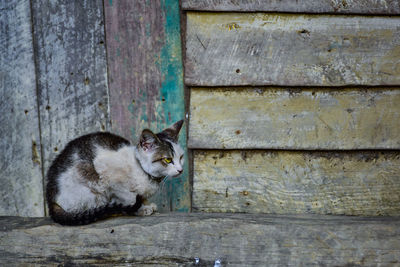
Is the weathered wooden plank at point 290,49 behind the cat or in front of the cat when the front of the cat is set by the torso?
in front

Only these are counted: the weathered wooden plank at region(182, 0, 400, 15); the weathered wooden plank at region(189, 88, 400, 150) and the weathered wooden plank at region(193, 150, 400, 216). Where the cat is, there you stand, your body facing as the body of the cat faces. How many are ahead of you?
3

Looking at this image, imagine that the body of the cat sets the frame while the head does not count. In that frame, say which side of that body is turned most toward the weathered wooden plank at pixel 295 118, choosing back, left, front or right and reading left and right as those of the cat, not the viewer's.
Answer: front

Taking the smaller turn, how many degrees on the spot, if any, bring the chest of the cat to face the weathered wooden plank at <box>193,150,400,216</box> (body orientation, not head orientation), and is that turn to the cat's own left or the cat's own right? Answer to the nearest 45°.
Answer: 0° — it already faces it

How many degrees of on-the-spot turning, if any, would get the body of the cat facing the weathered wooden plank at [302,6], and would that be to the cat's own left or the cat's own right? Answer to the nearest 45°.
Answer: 0° — it already faces it

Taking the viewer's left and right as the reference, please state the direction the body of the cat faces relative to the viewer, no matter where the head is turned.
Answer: facing to the right of the viewer

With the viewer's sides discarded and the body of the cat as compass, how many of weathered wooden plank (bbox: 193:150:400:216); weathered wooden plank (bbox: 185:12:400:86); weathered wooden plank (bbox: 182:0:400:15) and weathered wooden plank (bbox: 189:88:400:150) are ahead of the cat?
4
